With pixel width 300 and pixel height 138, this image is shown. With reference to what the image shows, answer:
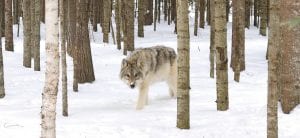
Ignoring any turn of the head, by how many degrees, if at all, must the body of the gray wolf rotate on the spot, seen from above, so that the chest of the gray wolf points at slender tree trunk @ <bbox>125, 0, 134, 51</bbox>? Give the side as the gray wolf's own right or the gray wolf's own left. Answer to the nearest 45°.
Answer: approximately 135° to the gray wolf's own right

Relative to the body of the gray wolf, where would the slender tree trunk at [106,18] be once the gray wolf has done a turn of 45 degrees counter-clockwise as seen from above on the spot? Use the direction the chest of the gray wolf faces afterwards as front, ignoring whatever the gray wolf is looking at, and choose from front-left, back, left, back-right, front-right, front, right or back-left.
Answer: back

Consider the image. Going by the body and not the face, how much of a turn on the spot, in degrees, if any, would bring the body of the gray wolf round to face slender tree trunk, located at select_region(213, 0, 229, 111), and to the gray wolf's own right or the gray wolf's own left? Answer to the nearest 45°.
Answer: approximately 90° to the gray wolf's own left

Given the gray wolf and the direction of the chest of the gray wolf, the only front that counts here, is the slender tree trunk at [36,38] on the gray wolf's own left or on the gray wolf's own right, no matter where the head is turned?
on the gray wolf's own right

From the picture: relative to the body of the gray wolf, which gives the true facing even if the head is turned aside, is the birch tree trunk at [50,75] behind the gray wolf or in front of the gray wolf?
in front

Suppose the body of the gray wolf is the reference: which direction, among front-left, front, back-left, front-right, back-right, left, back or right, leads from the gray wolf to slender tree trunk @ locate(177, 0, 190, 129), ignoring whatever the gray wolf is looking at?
front-left

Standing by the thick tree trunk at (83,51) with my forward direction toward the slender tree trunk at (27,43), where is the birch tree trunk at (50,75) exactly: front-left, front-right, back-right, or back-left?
back-left

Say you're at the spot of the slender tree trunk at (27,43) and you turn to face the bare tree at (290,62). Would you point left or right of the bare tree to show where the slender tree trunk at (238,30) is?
left

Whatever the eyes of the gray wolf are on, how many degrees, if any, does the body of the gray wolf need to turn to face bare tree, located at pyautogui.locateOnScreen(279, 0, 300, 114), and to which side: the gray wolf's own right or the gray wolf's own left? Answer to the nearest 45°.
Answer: approximately 90° to the gray wolf's own left

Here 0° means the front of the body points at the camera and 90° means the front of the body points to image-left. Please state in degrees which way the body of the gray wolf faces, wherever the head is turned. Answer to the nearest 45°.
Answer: approximately 45°
